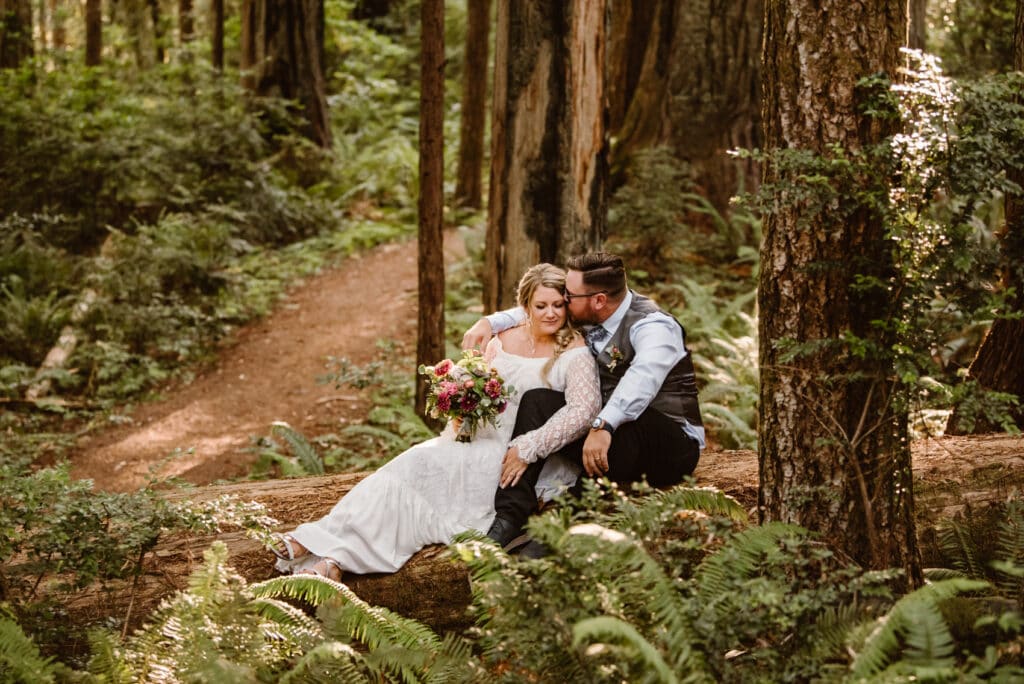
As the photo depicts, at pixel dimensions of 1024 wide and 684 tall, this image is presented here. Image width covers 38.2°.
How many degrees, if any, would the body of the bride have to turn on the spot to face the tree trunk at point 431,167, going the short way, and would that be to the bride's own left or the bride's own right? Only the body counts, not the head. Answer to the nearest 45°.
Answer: approximately 135° to the bride's own right

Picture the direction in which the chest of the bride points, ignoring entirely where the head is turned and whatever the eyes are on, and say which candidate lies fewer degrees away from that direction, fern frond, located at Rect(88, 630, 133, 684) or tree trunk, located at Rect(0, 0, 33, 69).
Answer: the fern frond

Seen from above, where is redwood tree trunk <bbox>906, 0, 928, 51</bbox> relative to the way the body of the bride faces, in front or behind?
behind

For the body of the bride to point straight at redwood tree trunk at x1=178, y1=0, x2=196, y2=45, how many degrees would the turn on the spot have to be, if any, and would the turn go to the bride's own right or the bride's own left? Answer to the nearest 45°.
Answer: approximately 135° to the bride's own right

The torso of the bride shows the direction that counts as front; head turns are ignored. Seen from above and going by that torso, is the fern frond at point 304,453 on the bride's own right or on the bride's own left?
on the bride's own right

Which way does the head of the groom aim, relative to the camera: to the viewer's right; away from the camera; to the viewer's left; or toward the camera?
to the viewer's left

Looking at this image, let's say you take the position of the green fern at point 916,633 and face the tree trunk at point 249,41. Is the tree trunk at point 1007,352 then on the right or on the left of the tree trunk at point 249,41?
right

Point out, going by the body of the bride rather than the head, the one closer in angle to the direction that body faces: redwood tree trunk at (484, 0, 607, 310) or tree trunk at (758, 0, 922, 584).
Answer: the tree trunk

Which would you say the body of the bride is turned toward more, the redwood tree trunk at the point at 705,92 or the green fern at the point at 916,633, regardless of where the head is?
the green fern

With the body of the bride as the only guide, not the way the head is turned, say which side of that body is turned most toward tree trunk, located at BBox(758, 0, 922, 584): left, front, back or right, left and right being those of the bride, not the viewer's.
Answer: left

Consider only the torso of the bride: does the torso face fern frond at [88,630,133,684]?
yes

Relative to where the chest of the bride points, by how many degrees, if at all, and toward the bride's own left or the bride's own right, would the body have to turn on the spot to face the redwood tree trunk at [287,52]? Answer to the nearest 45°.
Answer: approximately 135° to the bride's own right

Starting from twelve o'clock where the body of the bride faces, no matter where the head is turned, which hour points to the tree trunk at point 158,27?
The tree trunk is roughly at 4 o'clock from the bride.

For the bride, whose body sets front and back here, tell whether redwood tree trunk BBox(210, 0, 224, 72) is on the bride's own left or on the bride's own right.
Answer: on the bride's own right

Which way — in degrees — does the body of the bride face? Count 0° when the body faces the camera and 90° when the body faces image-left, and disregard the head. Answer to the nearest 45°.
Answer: approximately 45°
